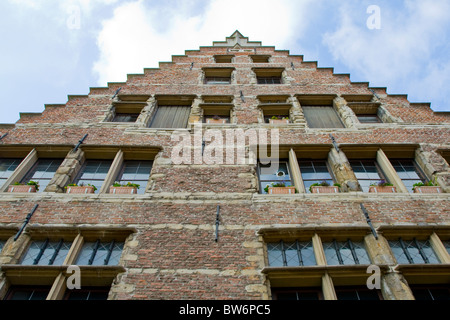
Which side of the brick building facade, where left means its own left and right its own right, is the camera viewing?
front
